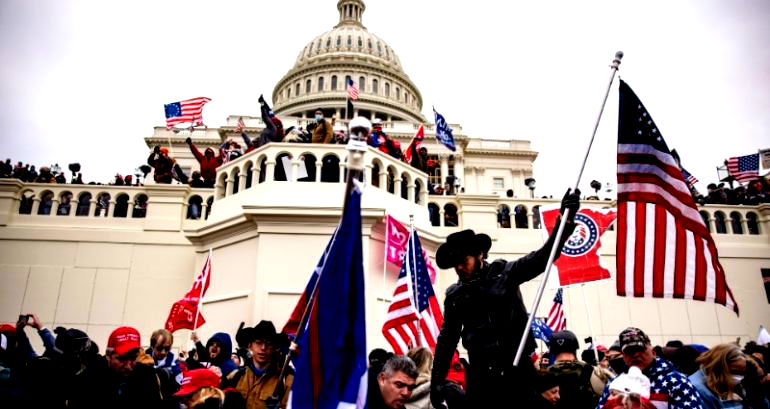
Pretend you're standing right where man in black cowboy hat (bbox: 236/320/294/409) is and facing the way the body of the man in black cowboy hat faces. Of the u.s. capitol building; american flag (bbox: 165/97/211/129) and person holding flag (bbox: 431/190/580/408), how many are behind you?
2

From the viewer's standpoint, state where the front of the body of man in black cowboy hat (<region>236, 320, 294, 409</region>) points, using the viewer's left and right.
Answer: facing the viewer

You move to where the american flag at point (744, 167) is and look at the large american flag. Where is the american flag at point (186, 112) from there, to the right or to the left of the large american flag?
right

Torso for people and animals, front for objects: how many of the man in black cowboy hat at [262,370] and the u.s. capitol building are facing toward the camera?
2

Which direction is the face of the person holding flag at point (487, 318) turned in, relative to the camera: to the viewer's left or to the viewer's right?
to the viewer's left

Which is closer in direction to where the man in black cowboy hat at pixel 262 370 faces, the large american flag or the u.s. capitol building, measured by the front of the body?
the large american flag

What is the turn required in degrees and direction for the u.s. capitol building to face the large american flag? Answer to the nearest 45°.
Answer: approximately 45° to its left

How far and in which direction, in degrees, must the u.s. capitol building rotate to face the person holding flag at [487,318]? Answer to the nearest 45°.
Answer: approximately 45° to its left

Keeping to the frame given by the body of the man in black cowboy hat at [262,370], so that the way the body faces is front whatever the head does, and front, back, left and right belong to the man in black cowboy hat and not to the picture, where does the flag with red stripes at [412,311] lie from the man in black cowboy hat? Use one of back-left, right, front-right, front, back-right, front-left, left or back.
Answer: back-left

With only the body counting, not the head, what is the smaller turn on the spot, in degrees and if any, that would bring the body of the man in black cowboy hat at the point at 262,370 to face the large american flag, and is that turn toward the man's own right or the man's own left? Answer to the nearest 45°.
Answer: approximately 90° to the man's own left

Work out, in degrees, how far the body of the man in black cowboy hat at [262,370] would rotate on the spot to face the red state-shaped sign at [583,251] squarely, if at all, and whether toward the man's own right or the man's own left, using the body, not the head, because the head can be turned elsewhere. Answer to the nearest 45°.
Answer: approximately 135° to the man's own left

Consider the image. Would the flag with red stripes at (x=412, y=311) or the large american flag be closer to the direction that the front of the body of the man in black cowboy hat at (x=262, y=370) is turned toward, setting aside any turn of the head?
the large american flag

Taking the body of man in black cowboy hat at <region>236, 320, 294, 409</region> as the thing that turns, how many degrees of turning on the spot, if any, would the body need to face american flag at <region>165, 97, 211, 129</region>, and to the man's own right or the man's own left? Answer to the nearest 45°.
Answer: approximately 180°

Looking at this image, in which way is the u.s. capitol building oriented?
toward the camera
